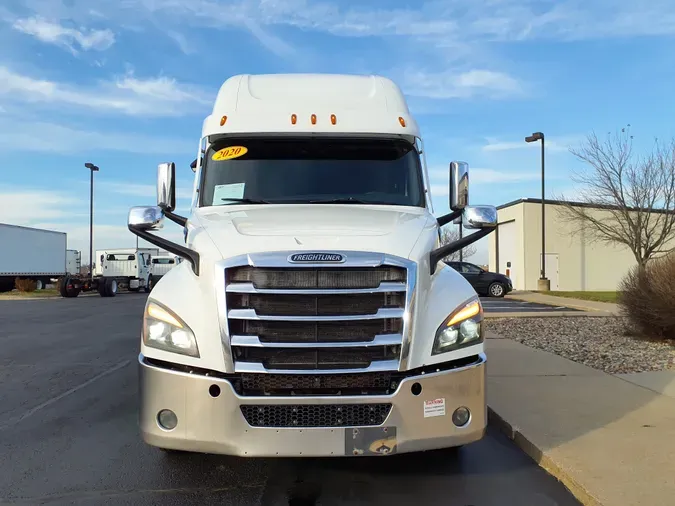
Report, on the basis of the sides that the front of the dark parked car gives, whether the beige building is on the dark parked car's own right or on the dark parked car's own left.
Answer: on the dark parked car's own left

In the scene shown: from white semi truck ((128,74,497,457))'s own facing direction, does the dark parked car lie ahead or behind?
behind

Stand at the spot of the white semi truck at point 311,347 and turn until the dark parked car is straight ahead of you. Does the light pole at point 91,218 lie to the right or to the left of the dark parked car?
left

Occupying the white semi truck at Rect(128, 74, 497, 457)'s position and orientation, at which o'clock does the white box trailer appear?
The white box trailer is roughly at 5 o'clock from the white semi truck.

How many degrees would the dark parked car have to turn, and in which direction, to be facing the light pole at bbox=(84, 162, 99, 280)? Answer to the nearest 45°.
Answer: approximately 180°

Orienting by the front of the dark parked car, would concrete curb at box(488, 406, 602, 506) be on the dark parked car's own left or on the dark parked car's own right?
on the dark parked car's own right

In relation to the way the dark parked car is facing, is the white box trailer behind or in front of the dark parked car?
behind

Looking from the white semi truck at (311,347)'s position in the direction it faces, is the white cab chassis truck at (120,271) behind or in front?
behind

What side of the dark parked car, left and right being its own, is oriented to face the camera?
right

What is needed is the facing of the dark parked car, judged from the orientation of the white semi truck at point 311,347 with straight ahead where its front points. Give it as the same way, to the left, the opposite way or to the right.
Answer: to the left
